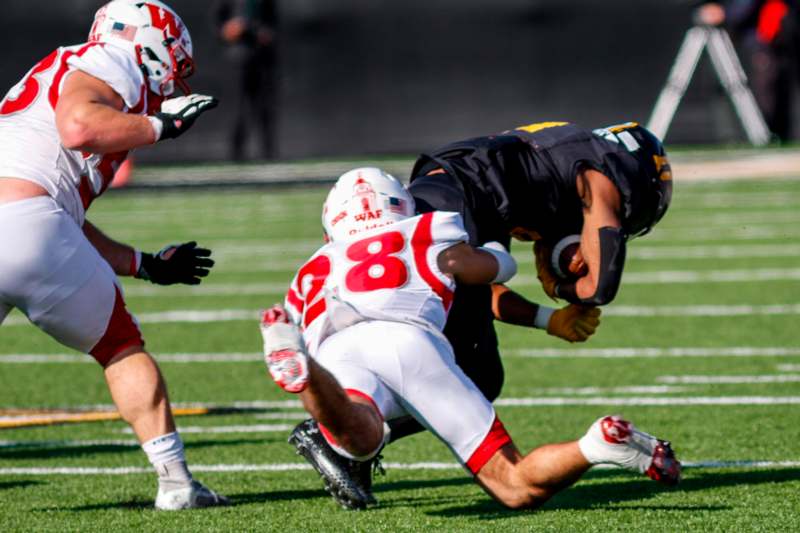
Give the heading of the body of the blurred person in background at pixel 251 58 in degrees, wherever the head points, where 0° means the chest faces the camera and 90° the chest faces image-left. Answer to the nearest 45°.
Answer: approximately 0°

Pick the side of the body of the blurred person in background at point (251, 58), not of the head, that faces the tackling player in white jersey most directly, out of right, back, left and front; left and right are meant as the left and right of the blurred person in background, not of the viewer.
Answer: front

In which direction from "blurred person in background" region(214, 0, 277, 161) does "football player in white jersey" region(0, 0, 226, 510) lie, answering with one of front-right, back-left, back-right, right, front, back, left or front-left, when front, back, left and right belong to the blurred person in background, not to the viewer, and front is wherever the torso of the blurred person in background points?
front

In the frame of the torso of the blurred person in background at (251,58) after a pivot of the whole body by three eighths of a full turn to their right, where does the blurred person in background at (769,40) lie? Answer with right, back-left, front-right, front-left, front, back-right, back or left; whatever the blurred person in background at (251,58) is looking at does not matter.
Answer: back-right

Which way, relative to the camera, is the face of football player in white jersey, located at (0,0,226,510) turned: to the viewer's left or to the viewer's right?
to the viewer's right

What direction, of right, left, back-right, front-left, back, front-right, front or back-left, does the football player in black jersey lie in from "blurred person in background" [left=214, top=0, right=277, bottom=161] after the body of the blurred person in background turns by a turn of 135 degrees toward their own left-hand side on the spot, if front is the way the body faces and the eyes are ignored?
back-right
